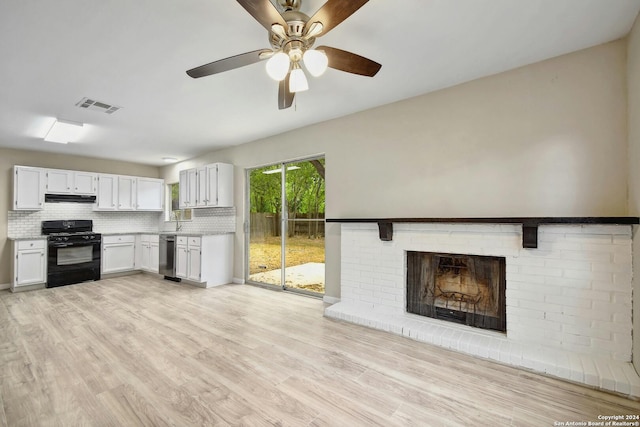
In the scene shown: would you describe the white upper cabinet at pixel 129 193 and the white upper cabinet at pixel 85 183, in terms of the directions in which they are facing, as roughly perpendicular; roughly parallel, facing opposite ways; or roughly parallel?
roughly parallel

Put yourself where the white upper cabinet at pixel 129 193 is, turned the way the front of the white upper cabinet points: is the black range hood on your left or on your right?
on your right

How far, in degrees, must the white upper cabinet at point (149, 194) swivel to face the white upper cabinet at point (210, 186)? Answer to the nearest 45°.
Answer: approximately 45° to its left

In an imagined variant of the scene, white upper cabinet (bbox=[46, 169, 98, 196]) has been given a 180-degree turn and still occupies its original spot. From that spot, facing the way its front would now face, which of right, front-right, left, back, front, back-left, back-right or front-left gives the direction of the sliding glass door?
back-right

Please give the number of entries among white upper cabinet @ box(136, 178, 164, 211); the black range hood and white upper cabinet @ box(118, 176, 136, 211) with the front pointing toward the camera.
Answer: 3

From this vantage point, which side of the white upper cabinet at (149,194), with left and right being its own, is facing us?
front

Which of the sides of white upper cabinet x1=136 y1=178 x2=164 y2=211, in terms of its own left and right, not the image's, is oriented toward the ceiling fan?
front

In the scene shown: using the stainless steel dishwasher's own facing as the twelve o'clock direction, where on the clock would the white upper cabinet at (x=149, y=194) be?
The white upper cabinet is roughly at 4 o'clock from the stainless steel dishwasher.

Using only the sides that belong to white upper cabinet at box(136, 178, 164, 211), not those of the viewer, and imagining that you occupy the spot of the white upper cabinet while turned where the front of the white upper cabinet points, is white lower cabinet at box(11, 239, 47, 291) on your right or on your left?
on your right

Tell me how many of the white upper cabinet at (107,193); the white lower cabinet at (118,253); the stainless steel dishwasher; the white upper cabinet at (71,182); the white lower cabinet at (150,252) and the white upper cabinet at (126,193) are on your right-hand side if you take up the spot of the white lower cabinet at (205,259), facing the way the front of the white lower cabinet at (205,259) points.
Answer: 6

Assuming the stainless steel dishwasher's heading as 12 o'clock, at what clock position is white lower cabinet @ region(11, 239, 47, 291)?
The white lower cabinet is roughly at 2 o'clock from the stainless steel dishwasher.

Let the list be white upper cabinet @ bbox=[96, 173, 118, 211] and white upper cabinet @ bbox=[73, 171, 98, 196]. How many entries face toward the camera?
2

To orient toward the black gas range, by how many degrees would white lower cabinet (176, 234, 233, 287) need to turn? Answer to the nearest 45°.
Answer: approximately 90° to its right

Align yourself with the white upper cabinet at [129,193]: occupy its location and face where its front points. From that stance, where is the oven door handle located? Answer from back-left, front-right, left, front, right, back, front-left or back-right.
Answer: front-right

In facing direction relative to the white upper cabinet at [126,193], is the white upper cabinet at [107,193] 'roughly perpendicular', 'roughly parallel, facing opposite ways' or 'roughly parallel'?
roughly parallel

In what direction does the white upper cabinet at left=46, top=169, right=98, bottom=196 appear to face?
toward the camera
